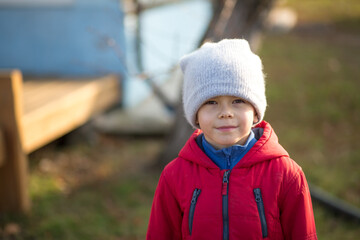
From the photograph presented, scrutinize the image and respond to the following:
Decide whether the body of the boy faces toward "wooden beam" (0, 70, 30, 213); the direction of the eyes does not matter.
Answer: no

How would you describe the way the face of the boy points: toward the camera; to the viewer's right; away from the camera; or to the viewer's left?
toward the camera

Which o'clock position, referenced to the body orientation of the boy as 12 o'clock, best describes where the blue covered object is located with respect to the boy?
The blue covered object is roughly at 5 o'clock from the boy.

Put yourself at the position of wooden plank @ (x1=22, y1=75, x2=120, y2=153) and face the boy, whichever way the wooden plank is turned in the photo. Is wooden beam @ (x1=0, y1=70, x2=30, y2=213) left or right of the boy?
right

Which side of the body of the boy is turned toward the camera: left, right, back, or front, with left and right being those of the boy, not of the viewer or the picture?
front

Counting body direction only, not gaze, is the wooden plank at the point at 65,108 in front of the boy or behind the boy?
behind
